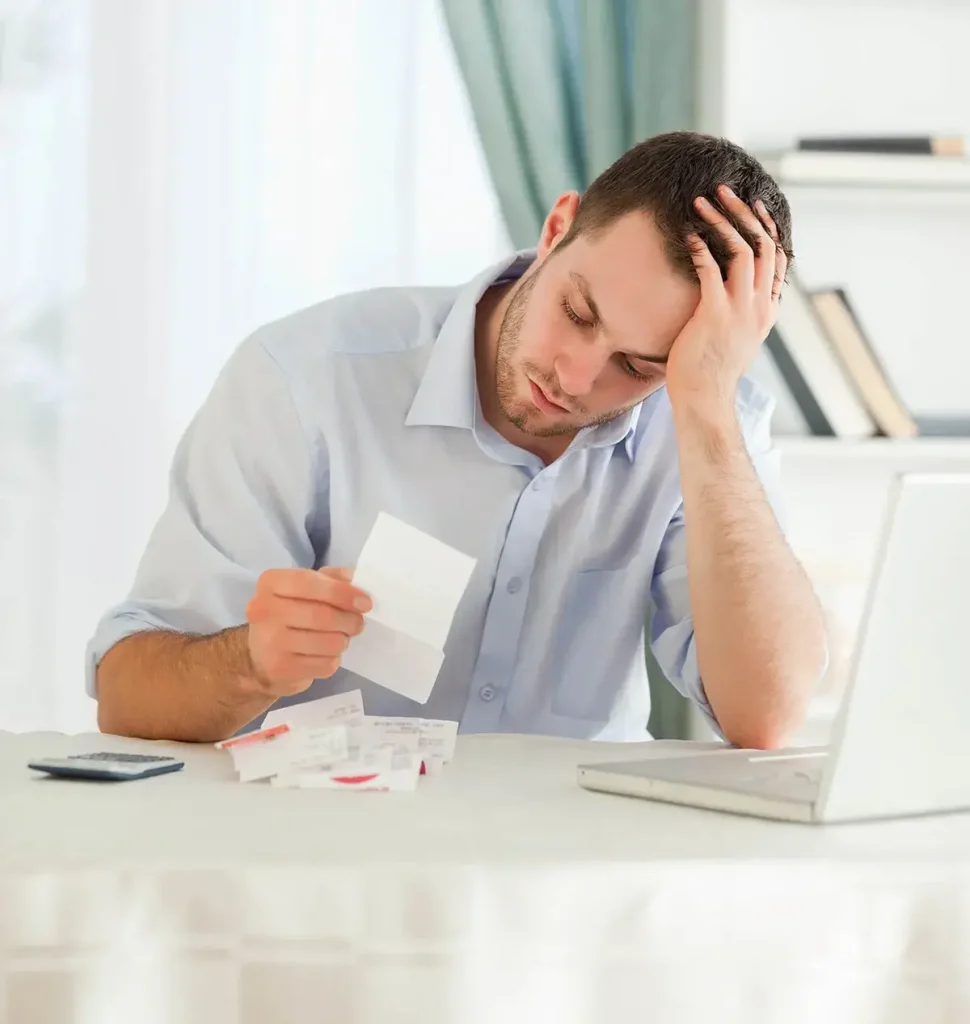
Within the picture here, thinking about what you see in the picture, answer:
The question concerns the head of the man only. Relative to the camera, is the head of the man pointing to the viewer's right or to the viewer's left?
to the viewer's left

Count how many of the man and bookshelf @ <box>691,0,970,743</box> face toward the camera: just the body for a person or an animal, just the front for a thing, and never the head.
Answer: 2

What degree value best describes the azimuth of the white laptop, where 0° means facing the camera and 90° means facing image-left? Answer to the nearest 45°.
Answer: approximately 135°

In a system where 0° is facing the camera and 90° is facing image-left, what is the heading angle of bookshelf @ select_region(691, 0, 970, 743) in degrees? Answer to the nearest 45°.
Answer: approximately 0°

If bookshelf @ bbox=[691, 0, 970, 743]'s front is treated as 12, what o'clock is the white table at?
The white table is roughly at 12 o'clock from the bookshelf.

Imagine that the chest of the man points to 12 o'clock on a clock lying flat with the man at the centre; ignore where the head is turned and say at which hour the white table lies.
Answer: The white table is roughly at 12 o'clock from the man.

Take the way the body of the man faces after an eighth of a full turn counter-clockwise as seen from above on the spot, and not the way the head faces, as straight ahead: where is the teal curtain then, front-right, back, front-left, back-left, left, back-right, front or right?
back-left

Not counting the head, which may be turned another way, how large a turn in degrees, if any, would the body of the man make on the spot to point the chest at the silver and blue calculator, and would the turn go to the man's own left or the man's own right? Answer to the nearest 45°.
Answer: approximately 45° to the man's own right

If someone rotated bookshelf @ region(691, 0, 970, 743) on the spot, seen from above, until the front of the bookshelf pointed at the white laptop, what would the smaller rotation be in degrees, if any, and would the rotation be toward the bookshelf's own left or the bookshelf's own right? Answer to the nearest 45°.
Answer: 0° — it already faces it

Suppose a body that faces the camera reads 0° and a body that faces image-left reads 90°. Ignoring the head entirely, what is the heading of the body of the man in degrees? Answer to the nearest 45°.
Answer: approximately 0°
